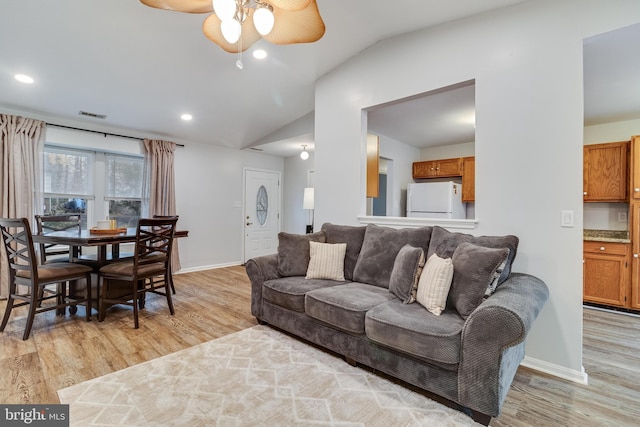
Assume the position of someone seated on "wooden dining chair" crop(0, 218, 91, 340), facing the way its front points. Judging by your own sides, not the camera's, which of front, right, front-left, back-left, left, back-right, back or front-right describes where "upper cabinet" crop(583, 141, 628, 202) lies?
right

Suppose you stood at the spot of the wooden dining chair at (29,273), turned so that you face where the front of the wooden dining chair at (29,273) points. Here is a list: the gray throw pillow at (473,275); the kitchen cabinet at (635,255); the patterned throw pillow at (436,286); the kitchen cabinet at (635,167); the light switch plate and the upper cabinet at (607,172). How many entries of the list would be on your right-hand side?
6

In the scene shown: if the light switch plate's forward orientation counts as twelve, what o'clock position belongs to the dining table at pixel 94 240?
The dining table is roughly at 2 o'clock from the light switch plate.

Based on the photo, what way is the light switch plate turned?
toward the camera

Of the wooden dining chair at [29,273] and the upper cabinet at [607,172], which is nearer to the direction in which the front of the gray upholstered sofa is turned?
the wooden dining chair

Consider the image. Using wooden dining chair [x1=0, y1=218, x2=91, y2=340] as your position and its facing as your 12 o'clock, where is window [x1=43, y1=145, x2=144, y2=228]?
The window is roughly at 11 o'clock from the wooden dining chair.

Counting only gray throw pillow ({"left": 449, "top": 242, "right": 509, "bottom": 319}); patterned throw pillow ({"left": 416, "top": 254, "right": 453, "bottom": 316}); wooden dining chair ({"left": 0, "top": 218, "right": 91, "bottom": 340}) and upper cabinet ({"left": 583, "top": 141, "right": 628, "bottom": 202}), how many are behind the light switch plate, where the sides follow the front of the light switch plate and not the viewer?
1

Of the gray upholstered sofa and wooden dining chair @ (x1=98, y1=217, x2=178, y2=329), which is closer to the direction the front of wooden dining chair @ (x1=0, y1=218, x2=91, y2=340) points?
the wooden dining chair

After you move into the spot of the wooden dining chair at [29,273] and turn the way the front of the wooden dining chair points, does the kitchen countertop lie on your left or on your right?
on your right

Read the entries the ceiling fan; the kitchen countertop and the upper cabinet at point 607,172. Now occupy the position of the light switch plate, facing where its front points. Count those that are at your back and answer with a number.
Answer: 2

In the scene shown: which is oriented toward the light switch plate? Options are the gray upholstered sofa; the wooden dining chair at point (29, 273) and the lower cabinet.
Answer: the lower cabinet

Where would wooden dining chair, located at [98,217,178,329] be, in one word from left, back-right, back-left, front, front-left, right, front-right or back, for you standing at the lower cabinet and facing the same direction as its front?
front-right

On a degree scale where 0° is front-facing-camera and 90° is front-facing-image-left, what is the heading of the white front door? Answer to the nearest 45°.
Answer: approximately 315°

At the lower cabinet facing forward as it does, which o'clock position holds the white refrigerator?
The white refrigerator is roughly at 3 o'clock from the lower cabinet.

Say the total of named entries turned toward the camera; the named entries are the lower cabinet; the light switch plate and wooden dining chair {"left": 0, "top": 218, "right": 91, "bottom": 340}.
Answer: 2

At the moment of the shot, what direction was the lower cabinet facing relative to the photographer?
facing the viewer
